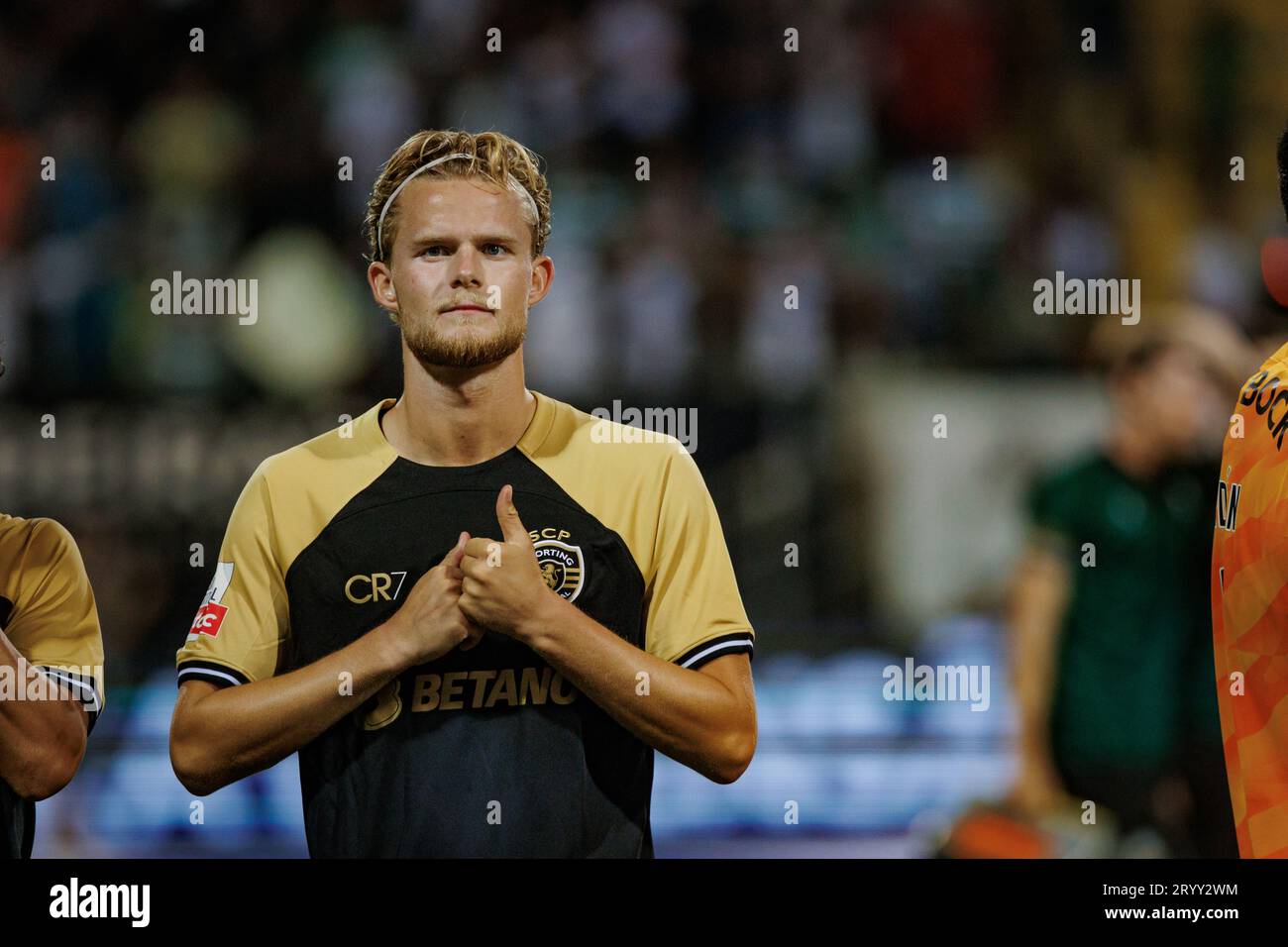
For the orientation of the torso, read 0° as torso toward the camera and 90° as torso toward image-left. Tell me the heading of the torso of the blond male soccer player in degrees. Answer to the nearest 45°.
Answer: approximately 0°

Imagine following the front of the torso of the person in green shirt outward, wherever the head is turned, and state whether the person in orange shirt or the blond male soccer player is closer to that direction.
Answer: the person in orange shirt

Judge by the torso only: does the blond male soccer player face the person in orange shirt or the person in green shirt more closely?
the person in orange shirt

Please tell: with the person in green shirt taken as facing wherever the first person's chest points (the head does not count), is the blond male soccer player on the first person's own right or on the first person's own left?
on the first person's own right

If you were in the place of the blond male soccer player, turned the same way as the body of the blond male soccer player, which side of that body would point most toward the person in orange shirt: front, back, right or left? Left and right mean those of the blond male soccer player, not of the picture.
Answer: left

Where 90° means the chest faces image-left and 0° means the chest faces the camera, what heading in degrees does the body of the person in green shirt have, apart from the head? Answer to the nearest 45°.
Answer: approximately 315°

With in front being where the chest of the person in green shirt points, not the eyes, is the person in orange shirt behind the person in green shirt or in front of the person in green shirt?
in front

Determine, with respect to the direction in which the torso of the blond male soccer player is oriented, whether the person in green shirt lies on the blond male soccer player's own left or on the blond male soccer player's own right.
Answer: on the blond male soccer player's own left
